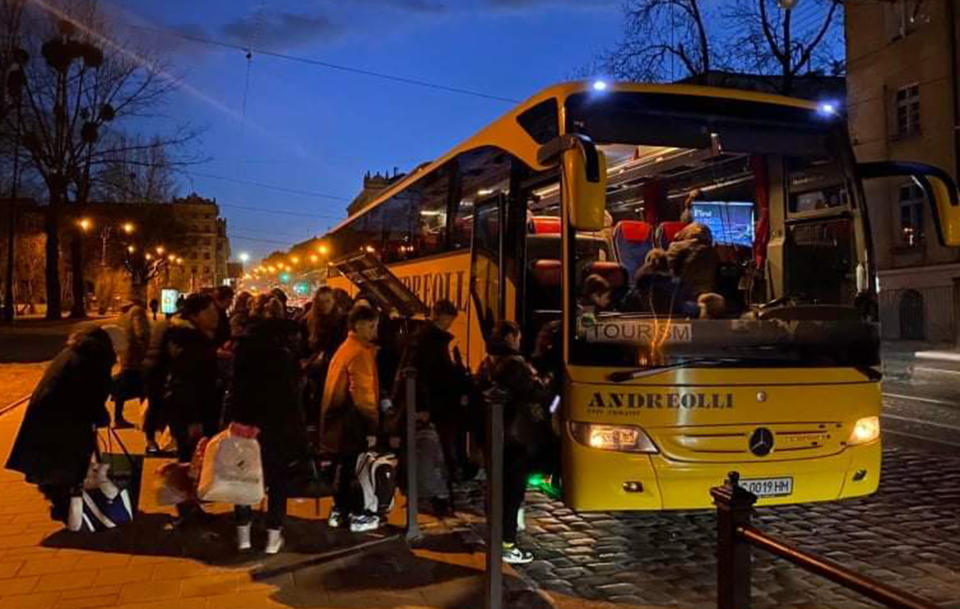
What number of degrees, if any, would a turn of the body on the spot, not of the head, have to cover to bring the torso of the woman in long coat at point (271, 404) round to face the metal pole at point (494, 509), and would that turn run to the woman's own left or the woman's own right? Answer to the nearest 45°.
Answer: approximately 135° to the woman's own right

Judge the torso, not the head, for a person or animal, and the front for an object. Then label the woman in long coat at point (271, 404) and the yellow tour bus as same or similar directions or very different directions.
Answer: very different directions

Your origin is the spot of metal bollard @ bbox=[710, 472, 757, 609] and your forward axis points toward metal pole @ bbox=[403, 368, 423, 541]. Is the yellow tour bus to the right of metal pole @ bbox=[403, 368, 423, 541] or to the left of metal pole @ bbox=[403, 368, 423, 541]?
right

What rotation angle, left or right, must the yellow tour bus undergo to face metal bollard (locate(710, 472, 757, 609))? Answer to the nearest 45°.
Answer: approximately 45° to its right

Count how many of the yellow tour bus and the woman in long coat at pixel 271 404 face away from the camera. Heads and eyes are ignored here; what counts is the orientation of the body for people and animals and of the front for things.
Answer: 1

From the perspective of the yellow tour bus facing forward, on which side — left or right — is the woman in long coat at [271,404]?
on its right

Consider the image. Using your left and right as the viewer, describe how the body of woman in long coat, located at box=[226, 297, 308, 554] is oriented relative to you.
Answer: facing away from the viewer

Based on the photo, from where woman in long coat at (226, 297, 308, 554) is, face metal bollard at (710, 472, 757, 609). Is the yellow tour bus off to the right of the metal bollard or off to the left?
left

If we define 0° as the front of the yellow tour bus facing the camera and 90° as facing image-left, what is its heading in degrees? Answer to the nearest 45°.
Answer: approximately 315°

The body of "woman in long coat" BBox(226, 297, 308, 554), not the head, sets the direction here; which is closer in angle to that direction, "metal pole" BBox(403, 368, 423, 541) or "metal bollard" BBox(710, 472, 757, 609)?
the metal pole

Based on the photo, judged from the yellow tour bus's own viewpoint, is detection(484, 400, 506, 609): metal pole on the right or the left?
on its right

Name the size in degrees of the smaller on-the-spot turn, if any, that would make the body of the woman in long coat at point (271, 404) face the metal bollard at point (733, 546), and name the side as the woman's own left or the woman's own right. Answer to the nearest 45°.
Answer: approximately 135° to the woman's own right

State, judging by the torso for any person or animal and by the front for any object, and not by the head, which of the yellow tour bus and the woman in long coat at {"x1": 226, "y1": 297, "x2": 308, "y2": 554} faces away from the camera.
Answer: the woman in long coat
